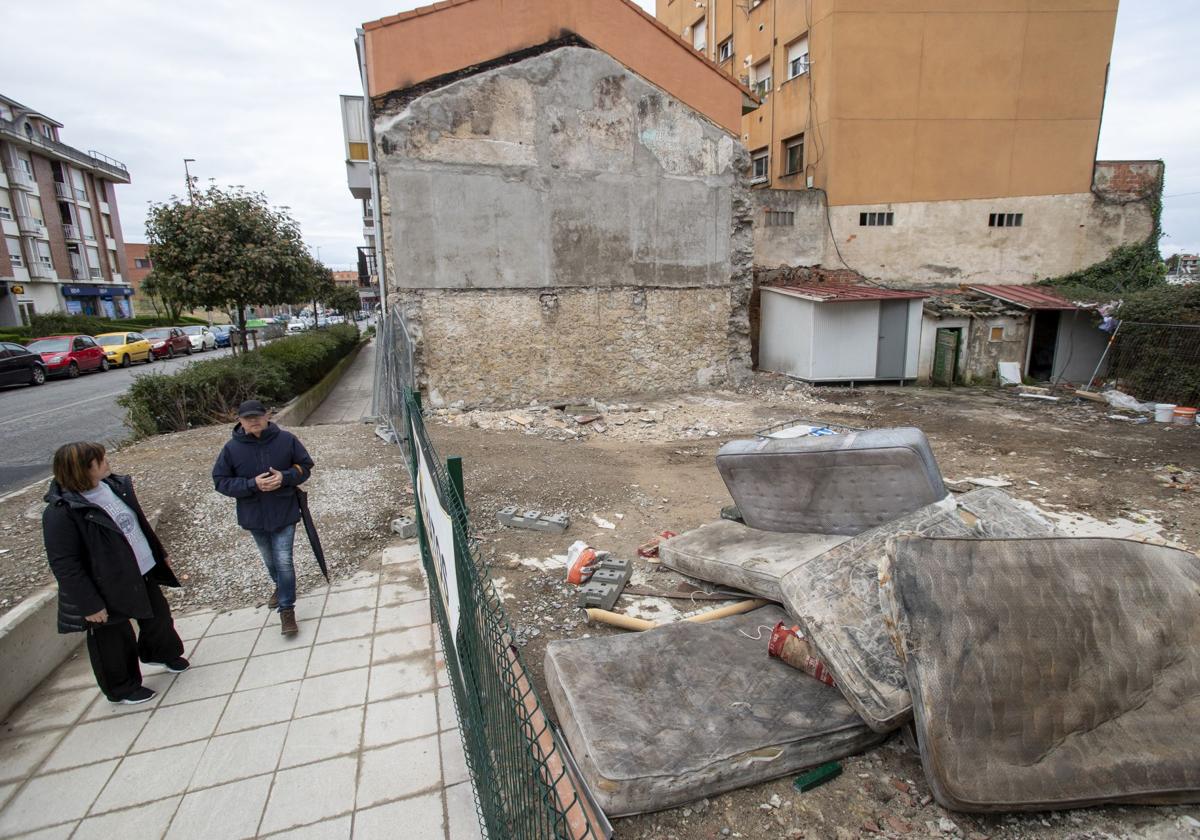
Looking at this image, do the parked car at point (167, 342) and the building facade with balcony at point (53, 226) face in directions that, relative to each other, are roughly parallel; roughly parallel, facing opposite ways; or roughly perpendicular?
roughly perpendicular

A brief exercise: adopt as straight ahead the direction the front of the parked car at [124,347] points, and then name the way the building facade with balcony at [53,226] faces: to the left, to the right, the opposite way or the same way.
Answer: to the left

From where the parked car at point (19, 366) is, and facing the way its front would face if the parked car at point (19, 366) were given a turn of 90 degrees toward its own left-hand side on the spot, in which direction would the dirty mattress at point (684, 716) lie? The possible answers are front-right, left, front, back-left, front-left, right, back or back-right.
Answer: front-right

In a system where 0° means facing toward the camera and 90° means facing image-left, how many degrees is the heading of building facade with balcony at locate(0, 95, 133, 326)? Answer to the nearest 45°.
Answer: approximately 315°

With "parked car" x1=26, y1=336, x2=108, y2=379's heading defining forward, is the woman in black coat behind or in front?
in front

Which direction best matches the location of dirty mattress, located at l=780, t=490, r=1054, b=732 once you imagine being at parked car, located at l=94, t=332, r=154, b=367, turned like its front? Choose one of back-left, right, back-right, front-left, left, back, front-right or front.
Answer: front-left

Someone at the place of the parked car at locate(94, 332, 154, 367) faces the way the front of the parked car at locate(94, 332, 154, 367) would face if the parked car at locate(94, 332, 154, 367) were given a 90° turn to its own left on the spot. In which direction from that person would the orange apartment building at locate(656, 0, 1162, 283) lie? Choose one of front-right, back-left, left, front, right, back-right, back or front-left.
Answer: front

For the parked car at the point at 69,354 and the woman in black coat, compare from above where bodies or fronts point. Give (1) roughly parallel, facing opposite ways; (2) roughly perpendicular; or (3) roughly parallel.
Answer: roughly perpendicular

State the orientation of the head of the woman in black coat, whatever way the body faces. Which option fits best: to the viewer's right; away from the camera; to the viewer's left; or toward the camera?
to the viewer's right

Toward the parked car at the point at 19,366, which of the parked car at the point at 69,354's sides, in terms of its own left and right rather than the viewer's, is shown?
front

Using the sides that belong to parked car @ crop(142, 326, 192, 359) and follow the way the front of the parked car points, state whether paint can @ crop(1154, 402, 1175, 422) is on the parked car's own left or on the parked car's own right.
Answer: on the parked car's own left

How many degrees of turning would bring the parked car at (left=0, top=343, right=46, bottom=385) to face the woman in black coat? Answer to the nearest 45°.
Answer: approximately 45° to its left

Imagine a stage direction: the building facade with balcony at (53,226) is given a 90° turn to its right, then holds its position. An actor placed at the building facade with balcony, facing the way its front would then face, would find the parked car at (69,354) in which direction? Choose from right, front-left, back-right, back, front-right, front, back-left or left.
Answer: front-left

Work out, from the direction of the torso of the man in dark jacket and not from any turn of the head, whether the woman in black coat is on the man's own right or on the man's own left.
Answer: on the man's own right
